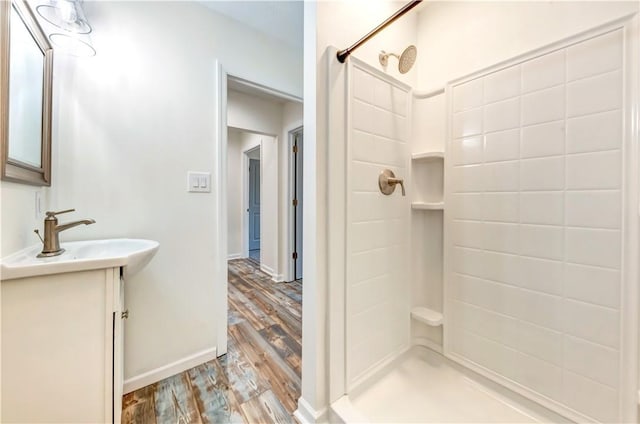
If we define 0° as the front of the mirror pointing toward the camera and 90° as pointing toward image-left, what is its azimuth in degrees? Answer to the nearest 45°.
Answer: approximately 315°

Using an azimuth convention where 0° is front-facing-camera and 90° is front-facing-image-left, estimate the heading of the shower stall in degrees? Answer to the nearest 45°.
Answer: approximately 45°

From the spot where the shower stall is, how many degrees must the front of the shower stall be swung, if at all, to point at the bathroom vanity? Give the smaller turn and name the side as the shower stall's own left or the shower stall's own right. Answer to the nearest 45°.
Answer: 0° — it already faces it

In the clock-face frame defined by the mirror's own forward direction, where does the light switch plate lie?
The light switch plate is roughly at 10 o'clock from the mirror.

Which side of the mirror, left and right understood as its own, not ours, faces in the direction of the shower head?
front

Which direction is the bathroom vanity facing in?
to the viewer's right

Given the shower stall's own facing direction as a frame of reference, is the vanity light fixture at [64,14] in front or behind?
in front

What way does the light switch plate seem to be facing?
toward the camera

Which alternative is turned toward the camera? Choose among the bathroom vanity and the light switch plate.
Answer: the light switch plate
